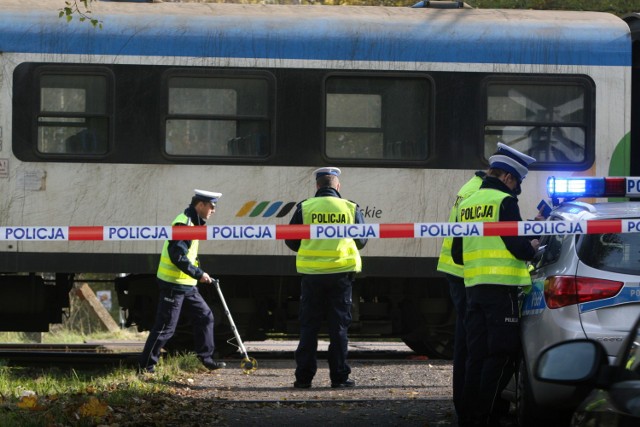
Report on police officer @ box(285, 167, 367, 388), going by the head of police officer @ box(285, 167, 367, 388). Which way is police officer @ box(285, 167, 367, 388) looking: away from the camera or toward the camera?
away from the camera

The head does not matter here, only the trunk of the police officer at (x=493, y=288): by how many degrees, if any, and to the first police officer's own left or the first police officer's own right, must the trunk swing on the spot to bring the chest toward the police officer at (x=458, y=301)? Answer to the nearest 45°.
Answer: approximately 45° to the first police officer's own left

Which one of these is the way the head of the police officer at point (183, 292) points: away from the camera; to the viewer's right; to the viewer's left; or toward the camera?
to the viewer's right

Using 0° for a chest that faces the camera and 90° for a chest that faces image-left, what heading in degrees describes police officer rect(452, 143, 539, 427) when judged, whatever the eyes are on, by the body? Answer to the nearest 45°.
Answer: approximately 225°

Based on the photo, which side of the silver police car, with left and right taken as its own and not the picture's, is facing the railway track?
front

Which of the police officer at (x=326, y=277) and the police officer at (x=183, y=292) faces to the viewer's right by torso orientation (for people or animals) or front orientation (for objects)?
the police officer at (x=183, y=292)

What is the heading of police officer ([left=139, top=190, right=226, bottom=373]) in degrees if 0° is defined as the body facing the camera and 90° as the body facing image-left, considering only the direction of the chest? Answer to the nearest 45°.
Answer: approximately 270°

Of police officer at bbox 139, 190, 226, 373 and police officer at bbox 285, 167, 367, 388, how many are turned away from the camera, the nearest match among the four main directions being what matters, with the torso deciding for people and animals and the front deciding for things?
1

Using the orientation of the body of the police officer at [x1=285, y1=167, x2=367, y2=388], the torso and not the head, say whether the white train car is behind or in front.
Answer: in front

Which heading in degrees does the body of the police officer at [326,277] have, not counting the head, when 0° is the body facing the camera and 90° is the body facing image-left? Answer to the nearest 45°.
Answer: approximately 180°

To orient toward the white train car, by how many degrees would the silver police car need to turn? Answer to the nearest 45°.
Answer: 0° — it already faces it

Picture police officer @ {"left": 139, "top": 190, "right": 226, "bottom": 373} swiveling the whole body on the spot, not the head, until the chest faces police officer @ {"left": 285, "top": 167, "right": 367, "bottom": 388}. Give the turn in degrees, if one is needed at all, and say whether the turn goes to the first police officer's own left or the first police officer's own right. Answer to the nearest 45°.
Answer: approximately 45° to the first police officer's own right
